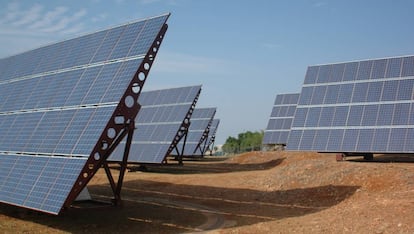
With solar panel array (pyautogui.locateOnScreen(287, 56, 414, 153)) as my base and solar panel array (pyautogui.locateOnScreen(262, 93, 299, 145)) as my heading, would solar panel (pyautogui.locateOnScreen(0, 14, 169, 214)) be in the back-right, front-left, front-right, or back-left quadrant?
back-left

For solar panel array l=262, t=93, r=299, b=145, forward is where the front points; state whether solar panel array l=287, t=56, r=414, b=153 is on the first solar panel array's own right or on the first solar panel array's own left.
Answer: on the first solar panel array's own left
